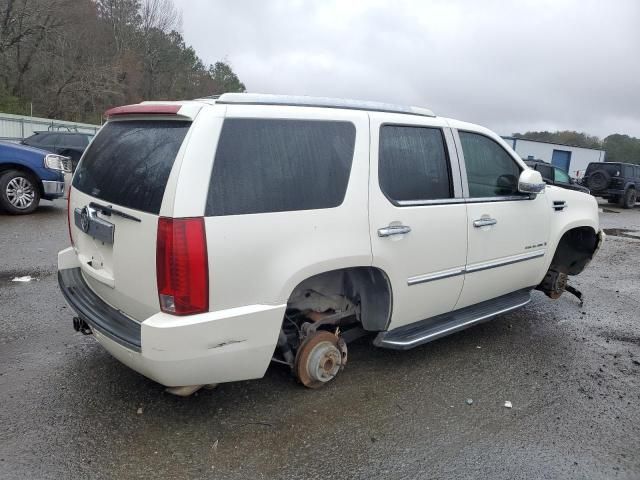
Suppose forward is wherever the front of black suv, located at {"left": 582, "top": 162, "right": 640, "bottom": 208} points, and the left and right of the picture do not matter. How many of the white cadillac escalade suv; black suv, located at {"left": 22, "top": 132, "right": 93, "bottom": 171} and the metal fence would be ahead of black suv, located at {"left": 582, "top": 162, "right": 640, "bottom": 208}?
0

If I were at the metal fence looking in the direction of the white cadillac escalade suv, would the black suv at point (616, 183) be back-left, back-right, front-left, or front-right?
front-left

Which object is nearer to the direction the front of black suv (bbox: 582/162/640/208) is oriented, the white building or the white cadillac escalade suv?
the white building

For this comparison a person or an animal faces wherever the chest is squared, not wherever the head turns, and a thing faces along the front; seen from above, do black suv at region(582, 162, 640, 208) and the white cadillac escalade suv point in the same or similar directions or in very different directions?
same or similar directions

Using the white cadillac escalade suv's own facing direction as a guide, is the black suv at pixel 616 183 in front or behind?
in front

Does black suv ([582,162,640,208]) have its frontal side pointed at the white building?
no

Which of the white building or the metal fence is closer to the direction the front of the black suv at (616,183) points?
the white building

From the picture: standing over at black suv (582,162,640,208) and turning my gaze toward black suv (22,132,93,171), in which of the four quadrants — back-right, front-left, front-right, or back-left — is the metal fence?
front-right

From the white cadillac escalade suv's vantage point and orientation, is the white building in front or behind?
in front

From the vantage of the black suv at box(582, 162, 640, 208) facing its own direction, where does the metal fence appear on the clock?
The metal fence is roughly at 7 o'clock from the black suv.

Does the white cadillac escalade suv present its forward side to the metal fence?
no

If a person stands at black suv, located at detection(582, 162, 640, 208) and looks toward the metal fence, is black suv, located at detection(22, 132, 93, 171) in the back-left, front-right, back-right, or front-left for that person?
front-left

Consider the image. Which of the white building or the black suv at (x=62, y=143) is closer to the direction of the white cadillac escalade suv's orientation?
the white building

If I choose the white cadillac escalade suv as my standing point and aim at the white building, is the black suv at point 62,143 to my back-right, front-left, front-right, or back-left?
front-left

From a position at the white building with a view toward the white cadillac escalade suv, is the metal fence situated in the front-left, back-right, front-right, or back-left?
front-right

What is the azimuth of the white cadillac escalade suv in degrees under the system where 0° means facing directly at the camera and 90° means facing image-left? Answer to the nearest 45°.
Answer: approximately 225°

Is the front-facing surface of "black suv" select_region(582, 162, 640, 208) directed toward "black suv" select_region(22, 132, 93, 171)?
no

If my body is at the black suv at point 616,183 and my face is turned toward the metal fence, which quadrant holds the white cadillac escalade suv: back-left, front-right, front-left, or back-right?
front-left

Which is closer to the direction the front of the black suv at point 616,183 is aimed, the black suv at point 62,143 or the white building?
the white building

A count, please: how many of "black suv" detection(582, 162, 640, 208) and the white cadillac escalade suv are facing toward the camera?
0

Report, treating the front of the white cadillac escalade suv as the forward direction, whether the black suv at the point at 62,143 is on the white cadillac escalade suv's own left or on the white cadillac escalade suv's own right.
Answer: on the white cadillac escalade suv's own left
